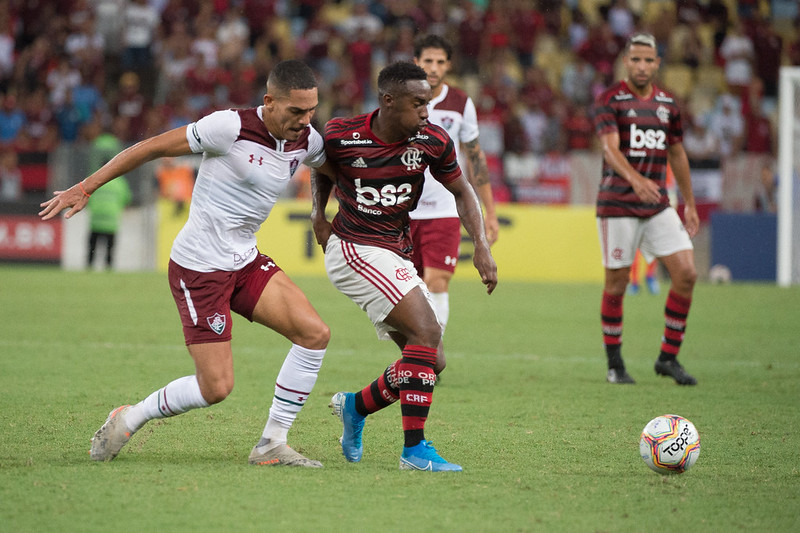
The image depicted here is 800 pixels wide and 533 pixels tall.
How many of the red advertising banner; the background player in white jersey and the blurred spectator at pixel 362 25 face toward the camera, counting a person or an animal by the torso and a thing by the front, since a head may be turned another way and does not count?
3

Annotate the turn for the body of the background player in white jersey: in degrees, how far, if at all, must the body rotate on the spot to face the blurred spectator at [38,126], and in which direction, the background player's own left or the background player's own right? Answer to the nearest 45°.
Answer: approximately 135° to the background player's own right

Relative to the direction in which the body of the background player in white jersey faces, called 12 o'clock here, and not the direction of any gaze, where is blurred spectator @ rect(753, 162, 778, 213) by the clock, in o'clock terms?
The blurred spectator is roughly at 7 o'clock from the background player in white jersey.

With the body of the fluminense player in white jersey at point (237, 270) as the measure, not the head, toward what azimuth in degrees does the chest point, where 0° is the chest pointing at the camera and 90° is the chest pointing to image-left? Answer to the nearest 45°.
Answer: approximately 315°

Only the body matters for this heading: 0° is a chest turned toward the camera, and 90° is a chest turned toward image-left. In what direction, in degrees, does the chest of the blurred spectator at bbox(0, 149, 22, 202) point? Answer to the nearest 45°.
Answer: approximately 0°

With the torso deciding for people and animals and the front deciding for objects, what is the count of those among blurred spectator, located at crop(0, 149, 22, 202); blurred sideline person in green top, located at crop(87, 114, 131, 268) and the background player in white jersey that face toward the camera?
3

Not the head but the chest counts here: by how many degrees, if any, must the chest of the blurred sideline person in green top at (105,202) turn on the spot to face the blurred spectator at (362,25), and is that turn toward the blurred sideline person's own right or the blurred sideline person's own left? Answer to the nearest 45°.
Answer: approximately 135° to the blurred sideline person's own left

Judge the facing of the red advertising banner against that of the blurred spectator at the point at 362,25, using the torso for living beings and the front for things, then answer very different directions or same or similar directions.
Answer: same or similar directions

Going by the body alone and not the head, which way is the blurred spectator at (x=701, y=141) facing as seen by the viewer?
toward the camera

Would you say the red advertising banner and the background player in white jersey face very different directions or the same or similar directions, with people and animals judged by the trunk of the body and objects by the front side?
same or similar directions

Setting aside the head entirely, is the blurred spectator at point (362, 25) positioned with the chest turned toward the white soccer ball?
yes

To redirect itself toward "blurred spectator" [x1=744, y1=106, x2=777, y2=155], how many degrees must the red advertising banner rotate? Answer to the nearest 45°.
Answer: approximately 90° to its left

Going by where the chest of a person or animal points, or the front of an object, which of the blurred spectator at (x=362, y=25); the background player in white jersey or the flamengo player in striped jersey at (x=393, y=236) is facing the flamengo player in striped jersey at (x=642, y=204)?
the blurred spectator
